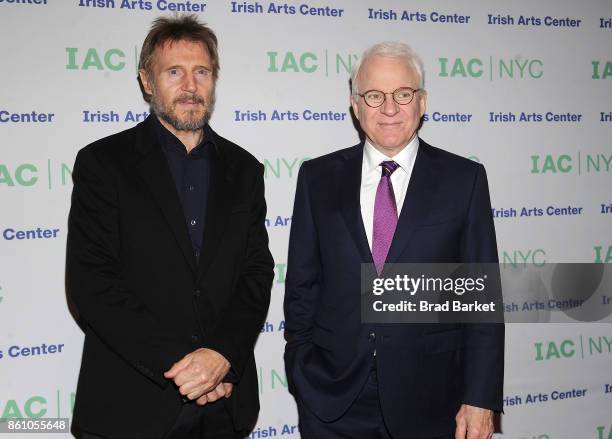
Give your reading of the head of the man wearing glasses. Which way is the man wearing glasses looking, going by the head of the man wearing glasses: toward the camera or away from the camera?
toward the camera

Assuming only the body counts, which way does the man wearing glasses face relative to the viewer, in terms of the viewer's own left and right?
facing the viewer

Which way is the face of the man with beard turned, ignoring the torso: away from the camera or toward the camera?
toward the camera

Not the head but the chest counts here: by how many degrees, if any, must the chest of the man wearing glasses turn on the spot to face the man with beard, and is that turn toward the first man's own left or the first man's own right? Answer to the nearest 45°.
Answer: approximately 90° to the first man's own right
